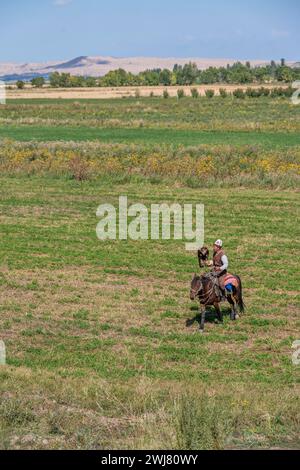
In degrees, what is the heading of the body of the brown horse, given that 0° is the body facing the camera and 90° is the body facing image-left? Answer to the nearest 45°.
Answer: approximately 45°
